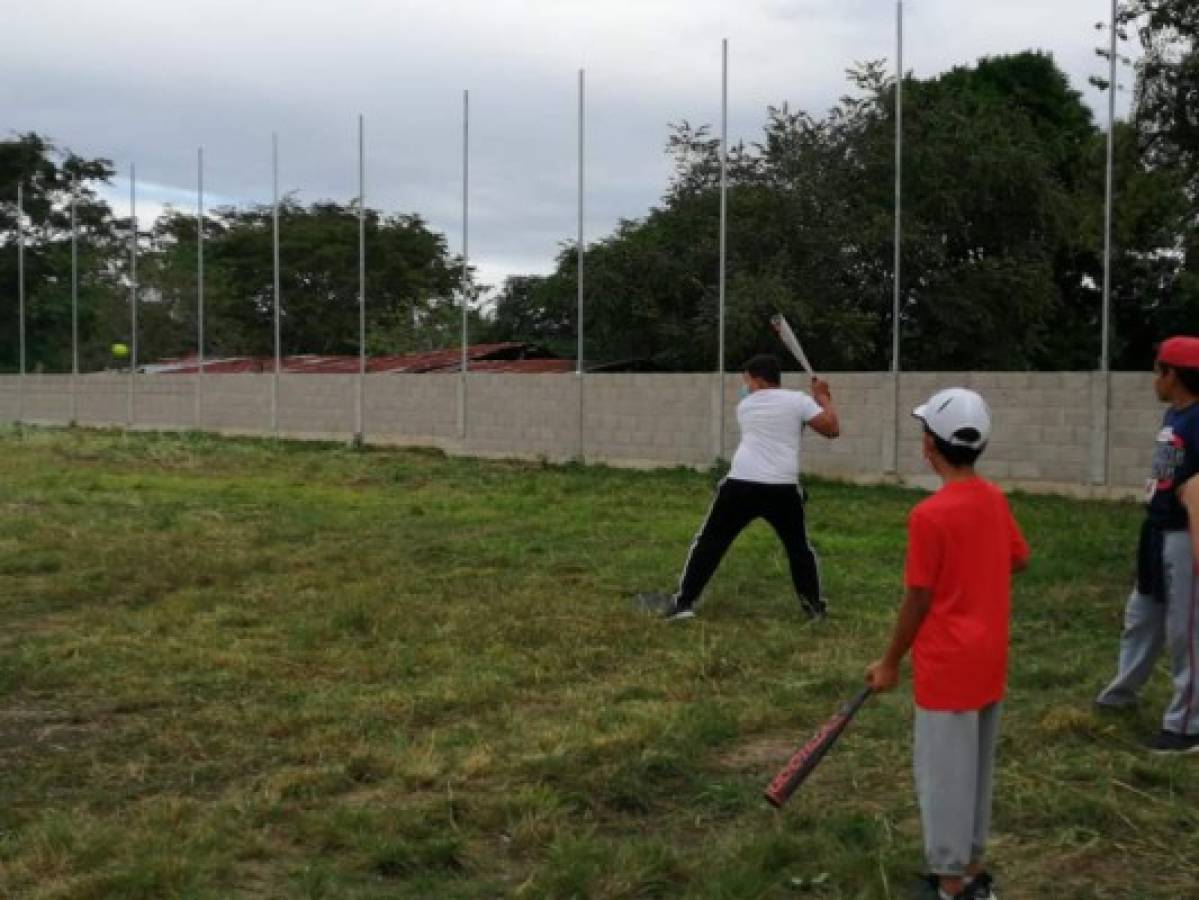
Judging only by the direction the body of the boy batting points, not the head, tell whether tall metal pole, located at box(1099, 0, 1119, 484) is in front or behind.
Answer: in front

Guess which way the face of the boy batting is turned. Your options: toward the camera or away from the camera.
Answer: away from the camera

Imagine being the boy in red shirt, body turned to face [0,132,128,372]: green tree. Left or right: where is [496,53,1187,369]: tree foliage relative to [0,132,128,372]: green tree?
right

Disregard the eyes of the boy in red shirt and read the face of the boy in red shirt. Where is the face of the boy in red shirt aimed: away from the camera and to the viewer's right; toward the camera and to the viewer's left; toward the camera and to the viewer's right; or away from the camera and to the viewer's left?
away from the camera and to the viewer's left

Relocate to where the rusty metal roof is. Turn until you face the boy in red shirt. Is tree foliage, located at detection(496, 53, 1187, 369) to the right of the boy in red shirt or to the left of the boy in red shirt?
left

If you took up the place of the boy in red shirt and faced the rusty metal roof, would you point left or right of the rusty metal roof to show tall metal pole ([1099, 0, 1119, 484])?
right

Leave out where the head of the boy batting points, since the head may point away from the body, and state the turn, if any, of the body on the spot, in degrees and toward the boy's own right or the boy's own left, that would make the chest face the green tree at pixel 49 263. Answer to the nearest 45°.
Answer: approximately 45° to the boy's own left

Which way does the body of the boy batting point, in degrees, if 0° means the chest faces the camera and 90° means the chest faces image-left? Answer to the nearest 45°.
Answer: approximately 180°

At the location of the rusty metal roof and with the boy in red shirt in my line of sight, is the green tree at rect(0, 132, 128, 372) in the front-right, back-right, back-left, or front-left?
back-right

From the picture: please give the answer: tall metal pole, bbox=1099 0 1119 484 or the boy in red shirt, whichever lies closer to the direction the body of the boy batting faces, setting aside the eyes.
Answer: the tall metal pole

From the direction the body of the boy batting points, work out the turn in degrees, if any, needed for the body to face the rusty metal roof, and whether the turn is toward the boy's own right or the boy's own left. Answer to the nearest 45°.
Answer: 0° — they already face it

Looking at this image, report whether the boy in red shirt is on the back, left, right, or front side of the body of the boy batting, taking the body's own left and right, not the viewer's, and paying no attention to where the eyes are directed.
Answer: back
